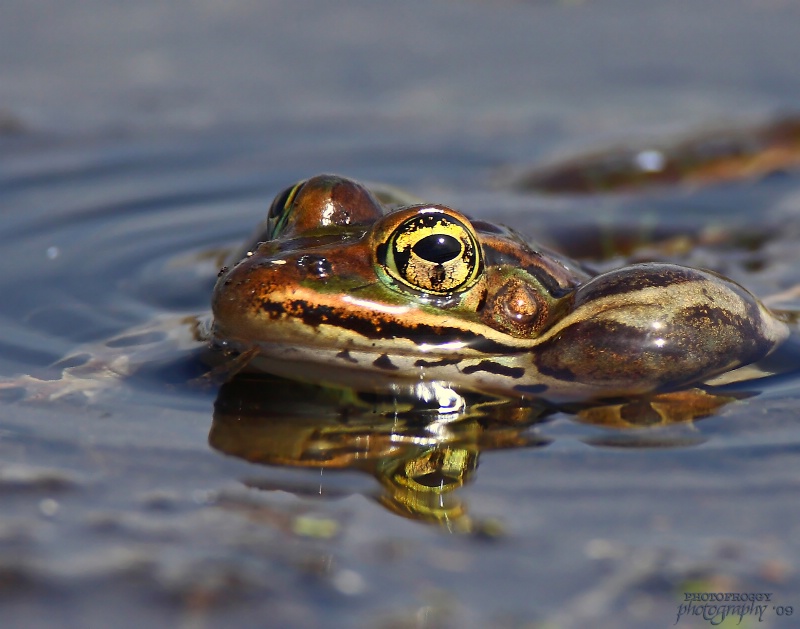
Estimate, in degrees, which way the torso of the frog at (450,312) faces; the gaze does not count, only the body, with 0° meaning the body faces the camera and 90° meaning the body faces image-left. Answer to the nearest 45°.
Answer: approximately 45°
